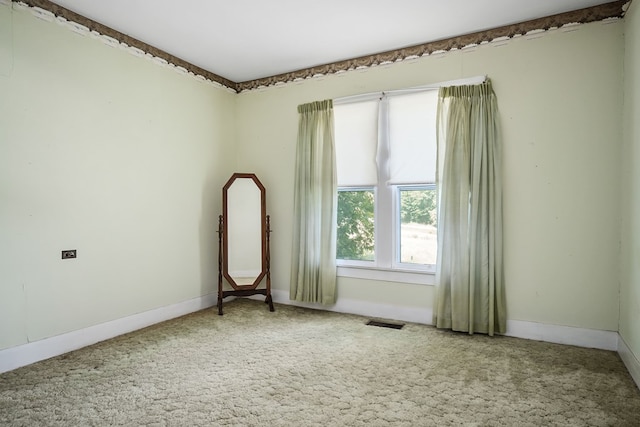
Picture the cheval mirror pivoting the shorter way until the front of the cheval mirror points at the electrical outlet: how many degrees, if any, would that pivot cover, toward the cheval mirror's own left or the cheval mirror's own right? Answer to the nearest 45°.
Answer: approximately 45° to the cheval mirror's own right

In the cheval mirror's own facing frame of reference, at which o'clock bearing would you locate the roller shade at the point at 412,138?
The roller shade is roughly at 10 o'clock from the cheval mirror.

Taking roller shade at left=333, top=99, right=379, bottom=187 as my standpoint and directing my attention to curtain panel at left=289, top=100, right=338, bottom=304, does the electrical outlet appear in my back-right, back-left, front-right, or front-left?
front-left

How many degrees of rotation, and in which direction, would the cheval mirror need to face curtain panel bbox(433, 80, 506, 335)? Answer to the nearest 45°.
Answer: approximately 45° to its left

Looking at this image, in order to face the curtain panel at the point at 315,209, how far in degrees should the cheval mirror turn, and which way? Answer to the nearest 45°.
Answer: approximately 90° to its left

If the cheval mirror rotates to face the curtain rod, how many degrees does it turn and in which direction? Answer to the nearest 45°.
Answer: approximately 45° to its left

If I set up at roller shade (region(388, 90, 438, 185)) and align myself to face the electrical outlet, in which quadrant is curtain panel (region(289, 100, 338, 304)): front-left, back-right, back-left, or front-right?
front-right

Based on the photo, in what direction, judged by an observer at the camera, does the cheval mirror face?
facing the viewer

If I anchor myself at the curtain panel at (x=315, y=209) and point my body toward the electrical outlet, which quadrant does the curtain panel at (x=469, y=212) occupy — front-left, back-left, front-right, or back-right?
back-left

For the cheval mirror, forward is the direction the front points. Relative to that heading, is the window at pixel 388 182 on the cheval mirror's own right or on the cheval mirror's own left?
on the cheval mirror's own left

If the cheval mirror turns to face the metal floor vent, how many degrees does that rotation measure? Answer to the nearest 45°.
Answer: approximately 45° to its left
